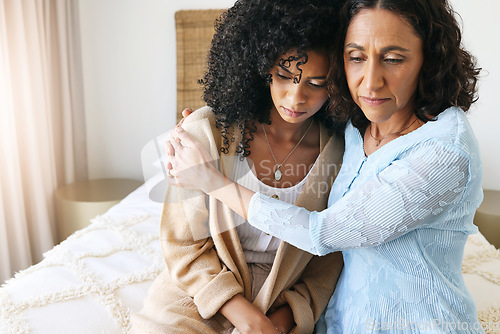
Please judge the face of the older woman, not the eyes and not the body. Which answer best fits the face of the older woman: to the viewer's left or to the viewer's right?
to the viewer's left

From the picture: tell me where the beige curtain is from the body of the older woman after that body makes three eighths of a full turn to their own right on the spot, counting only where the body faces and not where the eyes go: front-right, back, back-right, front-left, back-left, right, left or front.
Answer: front-left

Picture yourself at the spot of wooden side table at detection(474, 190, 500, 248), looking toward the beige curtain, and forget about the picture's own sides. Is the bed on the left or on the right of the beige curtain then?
left

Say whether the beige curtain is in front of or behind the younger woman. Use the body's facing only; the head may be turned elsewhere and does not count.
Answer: behind

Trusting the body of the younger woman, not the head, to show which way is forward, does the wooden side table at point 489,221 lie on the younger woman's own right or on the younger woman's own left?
on the younger woman's own left

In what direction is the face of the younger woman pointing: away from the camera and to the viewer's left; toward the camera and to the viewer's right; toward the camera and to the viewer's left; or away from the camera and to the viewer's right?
toward the camera and to the viewer's right

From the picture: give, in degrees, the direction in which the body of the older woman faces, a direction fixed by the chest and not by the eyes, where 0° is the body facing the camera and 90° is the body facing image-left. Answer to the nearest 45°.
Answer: approximately 45°

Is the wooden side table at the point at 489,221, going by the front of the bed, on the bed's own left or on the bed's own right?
on the bed's own left
